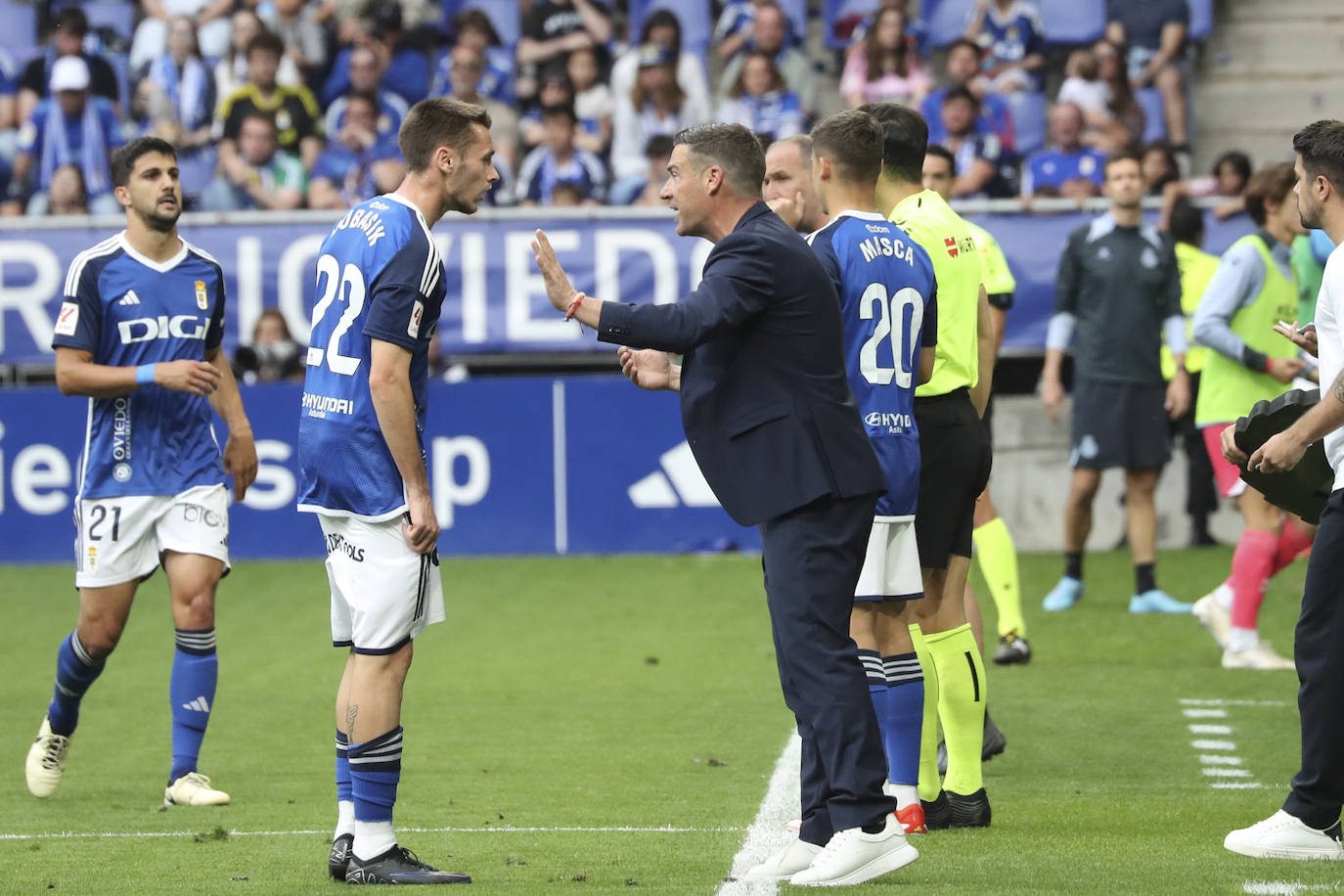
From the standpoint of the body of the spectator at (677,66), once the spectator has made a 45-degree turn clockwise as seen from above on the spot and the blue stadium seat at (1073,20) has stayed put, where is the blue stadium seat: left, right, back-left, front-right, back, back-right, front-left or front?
back-left

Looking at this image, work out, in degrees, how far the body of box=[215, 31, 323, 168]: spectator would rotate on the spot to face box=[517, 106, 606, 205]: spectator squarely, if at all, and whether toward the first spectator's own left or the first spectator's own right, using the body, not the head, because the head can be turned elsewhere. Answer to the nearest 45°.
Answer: approximately 45° to the first spectator's own left

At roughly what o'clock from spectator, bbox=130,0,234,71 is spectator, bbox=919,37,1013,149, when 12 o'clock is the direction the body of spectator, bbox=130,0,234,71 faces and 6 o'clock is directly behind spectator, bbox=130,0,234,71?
spectator, bbox=919,37,1013,149 is roughly at 10 o'clock from spectator, bbox=130,0,234,71.

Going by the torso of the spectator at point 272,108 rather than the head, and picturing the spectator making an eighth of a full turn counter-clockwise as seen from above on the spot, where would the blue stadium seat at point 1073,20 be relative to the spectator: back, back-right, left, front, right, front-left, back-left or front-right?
front-left

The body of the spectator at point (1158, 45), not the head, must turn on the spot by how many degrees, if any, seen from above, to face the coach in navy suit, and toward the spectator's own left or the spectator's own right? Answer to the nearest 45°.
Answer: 0° — they already face them

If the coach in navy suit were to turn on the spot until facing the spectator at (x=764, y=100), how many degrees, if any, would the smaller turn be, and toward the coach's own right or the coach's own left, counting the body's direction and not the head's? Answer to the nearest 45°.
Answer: approximately 90° to the coach's own right

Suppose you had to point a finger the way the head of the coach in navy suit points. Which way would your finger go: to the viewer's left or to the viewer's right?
to the viewer's left

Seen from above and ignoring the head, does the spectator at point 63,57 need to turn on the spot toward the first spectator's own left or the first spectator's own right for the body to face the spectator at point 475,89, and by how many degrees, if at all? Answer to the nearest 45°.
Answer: approximately 45° to the first spectator's own left

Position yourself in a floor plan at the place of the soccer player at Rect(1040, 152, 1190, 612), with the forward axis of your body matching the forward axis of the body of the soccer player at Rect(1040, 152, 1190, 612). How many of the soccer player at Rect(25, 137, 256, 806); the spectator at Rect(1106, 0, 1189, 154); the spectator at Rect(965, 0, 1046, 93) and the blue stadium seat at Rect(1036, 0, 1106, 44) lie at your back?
3
